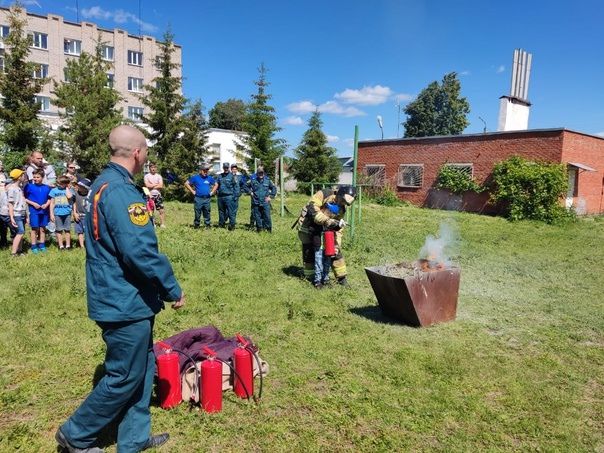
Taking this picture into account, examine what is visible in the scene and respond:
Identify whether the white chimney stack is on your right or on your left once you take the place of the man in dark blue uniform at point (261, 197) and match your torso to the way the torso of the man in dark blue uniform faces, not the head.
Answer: on your left

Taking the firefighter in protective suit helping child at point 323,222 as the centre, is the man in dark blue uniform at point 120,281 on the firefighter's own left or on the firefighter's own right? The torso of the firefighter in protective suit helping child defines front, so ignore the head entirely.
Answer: on the firefighter's own right

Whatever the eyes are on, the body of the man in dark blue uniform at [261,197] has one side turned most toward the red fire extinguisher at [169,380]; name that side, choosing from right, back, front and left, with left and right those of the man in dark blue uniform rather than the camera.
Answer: front

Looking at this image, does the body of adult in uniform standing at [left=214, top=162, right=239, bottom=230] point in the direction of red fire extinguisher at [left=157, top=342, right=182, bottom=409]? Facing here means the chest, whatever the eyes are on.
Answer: yes

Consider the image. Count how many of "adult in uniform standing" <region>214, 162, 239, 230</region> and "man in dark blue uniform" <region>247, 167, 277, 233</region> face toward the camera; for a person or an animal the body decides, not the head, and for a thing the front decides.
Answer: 2

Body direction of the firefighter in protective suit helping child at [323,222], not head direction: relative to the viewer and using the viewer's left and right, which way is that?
facing the viewer and to the right of the viewer

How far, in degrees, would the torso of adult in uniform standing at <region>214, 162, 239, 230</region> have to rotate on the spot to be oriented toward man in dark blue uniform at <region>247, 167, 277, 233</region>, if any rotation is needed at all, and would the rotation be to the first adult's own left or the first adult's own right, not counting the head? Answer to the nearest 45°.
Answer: approximately 45° to the first adult's own left

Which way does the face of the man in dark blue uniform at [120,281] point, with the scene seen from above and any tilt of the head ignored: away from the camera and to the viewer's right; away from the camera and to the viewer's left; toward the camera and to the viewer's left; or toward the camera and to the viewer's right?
away from the camera and to the viewer's right

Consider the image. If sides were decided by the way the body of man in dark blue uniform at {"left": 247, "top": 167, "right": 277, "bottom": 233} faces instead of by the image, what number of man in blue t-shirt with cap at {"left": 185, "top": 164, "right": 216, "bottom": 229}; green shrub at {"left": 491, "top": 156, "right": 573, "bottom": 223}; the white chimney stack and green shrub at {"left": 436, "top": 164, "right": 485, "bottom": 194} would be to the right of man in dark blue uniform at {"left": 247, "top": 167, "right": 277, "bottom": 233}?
1

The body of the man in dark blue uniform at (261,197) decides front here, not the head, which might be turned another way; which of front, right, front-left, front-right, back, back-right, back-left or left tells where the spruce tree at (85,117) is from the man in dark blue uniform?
back-right

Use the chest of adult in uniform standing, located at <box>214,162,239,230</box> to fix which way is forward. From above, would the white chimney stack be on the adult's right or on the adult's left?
on the adult's left

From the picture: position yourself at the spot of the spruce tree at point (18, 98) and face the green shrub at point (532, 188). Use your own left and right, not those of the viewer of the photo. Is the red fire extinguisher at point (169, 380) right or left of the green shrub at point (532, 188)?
right
